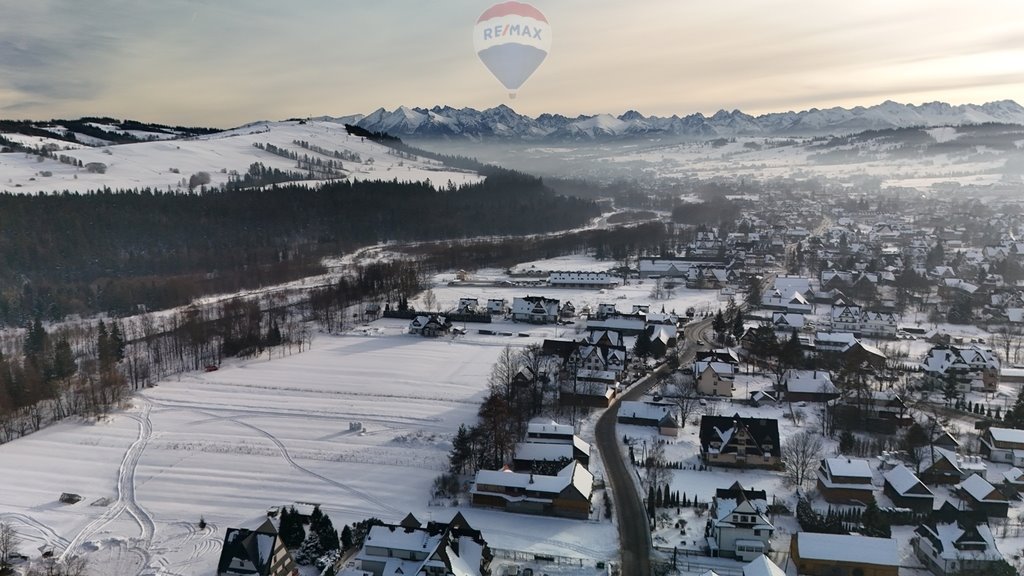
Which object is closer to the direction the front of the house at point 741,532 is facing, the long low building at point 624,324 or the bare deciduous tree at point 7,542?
the bare deciduous tree

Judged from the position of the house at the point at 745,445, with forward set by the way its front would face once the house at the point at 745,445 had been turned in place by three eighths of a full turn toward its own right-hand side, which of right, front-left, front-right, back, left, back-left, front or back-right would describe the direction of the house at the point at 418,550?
left

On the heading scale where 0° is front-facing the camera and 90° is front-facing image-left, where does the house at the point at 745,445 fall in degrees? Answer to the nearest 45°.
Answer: approximately 0°

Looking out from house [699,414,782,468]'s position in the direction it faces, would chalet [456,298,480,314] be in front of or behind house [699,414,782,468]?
behind

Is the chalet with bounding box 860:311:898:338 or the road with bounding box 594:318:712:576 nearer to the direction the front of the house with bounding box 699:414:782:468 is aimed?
the road

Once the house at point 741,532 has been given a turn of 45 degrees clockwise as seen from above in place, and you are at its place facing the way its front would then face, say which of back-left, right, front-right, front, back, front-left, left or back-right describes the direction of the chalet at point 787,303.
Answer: back-right

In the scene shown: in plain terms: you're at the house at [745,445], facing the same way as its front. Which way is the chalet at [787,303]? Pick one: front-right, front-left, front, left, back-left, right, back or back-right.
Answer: back

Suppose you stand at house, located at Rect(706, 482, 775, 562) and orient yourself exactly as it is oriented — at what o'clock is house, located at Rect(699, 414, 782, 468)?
house, located at Rect(699, 414, 782, 468) is roughly at 6 o'clock from house, located at Rect(706, 482, 775, 562).

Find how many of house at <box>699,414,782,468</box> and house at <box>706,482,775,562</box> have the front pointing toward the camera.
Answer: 2
